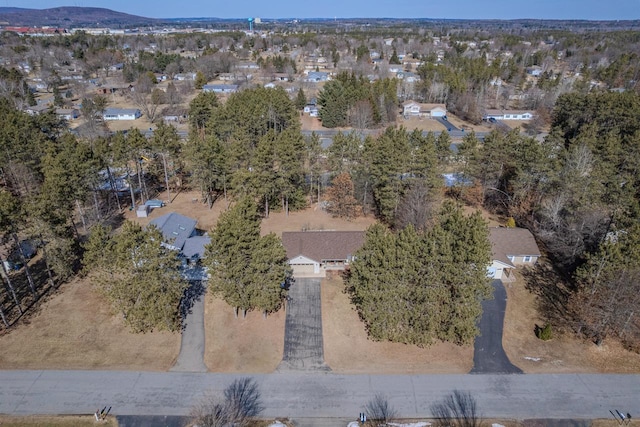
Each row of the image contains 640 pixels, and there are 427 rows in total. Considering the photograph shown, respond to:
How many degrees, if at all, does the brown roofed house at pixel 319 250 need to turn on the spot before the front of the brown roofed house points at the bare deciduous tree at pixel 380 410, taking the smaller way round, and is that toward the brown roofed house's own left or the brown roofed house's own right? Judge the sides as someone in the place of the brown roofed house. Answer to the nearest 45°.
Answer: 0° — it already faces it

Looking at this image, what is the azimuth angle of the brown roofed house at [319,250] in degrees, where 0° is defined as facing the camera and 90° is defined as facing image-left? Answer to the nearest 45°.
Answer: approximately 0°

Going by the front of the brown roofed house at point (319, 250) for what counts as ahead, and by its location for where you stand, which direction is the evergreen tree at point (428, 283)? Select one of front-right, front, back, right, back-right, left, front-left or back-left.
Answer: front-left

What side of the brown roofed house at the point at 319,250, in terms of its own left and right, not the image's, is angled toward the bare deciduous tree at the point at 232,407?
front

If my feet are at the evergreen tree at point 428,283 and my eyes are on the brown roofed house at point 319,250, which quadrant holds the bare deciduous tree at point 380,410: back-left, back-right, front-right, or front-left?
back-left

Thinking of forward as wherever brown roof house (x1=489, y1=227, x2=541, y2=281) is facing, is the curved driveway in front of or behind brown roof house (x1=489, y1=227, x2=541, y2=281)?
in front

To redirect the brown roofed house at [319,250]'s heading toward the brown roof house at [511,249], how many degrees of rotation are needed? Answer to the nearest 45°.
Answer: approximately 90° to its left

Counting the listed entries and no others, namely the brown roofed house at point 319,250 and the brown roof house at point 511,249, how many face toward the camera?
2

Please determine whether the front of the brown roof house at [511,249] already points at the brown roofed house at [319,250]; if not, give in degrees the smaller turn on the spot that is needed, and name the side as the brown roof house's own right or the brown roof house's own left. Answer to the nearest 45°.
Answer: approximately 45° to the brown roof house's own right

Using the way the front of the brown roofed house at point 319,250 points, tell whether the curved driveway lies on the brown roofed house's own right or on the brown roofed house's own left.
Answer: on the brown roofed house's own left

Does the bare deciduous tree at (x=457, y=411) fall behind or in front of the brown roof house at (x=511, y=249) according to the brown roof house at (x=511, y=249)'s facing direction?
in front

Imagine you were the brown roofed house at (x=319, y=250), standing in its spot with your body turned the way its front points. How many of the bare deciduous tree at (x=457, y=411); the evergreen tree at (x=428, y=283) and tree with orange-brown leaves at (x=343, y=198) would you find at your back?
1

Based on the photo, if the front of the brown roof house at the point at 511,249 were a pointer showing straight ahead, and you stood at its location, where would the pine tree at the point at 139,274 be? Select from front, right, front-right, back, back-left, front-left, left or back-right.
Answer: front-right
